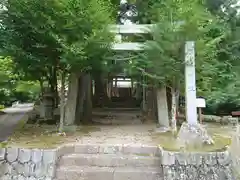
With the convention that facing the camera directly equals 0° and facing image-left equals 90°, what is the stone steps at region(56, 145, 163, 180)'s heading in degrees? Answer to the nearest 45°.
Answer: approximately 0°
